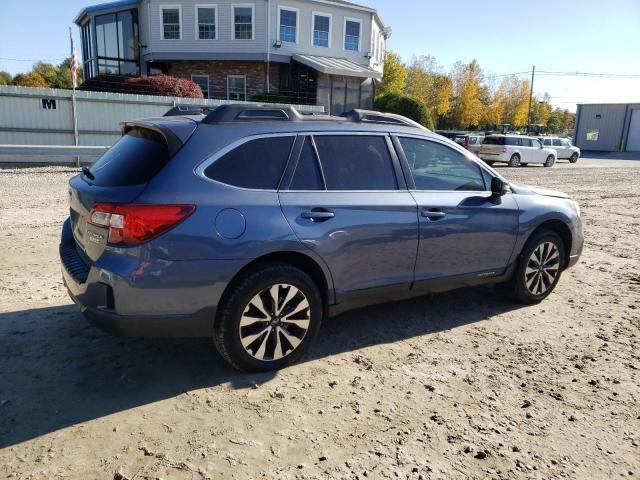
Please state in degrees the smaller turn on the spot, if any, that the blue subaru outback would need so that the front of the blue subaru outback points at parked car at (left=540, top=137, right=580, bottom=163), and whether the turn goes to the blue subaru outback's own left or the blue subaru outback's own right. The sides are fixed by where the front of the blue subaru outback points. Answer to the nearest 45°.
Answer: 0° — it already faces it

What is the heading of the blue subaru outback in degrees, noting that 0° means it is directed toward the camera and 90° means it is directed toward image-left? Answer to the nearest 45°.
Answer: approximately 225°

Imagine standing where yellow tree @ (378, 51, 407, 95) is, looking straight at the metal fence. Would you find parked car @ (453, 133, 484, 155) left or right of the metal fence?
left

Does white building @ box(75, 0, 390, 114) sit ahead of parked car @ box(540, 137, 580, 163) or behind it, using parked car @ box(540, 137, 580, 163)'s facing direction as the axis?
behind

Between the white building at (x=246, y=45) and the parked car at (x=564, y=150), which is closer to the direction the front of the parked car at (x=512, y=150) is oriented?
the parked car

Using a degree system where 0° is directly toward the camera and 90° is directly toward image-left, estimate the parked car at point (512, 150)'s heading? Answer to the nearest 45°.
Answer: approximately 225°

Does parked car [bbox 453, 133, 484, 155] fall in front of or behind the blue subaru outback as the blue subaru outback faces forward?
in front

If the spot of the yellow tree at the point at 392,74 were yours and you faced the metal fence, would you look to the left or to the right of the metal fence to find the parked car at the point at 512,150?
left

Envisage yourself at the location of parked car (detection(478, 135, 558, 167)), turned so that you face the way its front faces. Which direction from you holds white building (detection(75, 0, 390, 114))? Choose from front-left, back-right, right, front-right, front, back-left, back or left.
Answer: back-left

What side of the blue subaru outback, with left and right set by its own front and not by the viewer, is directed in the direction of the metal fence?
left

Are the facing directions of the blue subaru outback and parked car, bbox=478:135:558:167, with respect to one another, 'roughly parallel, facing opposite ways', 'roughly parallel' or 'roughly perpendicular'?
roughly parallel

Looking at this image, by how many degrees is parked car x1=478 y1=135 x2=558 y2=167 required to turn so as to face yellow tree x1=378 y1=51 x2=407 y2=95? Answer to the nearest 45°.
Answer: approximately 90° to its left

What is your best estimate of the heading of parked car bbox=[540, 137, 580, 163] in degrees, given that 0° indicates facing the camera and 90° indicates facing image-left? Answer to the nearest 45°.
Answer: approximately 270°

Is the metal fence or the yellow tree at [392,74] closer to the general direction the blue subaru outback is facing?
the yellow tree

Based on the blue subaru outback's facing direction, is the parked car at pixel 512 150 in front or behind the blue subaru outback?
in front

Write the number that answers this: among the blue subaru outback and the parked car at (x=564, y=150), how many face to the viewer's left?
0

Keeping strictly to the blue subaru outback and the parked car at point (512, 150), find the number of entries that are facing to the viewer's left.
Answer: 0
